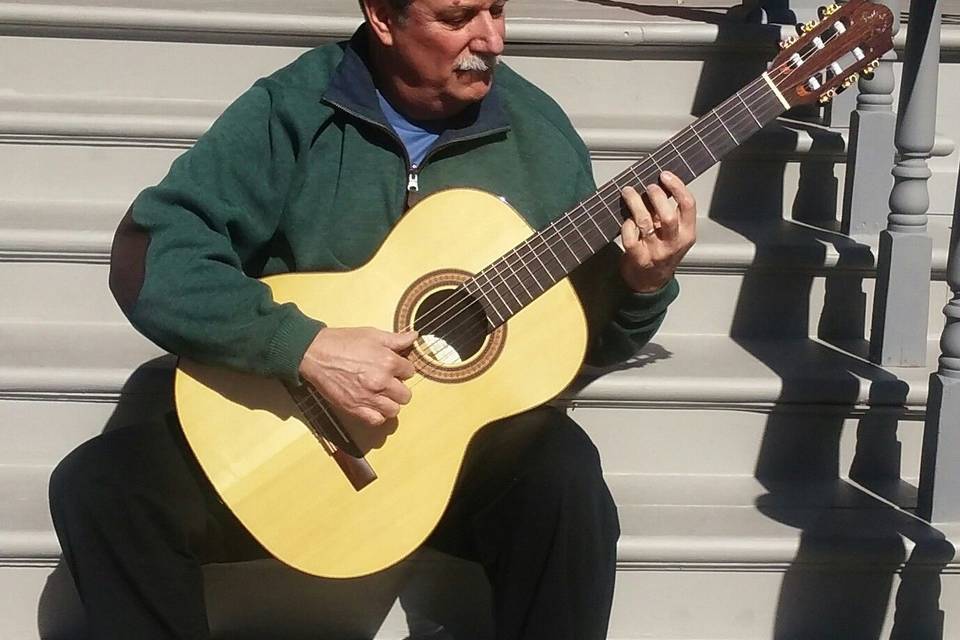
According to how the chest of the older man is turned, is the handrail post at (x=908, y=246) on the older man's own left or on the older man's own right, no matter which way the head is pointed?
on the older man's own left

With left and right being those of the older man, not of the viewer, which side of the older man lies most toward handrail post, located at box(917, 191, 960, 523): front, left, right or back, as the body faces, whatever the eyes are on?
left

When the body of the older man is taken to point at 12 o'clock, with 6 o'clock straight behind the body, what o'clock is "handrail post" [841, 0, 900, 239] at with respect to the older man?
The handrail post is roughly at 8 o'clock from the older man.

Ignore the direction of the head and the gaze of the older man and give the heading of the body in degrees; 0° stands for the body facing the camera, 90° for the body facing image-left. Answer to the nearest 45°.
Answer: approximately 0°
